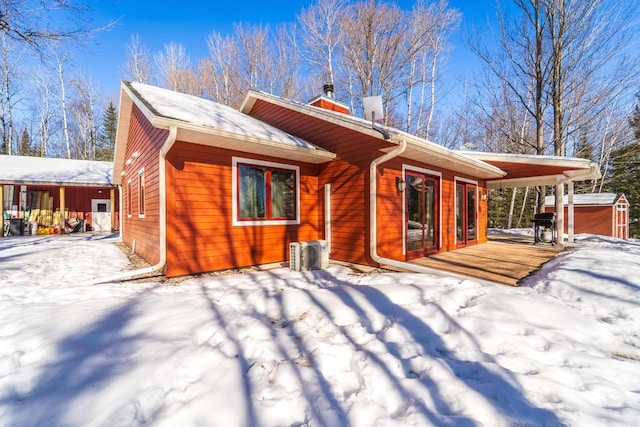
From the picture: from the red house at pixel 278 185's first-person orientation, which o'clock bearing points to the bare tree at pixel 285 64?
The bare tree is roughly at 7 o'clock from the red house.

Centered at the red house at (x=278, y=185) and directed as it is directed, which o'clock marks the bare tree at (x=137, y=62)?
The bare tree is roughly at 6 o'clock from the red house.

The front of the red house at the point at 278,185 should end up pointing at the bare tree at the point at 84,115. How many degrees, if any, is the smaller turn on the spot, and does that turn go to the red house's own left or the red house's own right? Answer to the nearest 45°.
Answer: approximately 180°

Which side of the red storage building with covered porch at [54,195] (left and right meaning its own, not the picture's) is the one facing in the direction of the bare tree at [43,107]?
back

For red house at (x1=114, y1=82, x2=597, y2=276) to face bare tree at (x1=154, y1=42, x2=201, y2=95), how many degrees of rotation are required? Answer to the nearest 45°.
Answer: approximately 180°

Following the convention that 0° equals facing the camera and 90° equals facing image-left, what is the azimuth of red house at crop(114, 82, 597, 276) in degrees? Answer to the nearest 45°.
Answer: approximately 315°

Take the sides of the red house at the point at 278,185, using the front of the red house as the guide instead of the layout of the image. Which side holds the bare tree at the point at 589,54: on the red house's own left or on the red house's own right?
on the red house's own left

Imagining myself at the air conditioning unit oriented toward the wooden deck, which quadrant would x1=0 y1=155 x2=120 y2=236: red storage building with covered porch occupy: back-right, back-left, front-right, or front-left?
back-left
